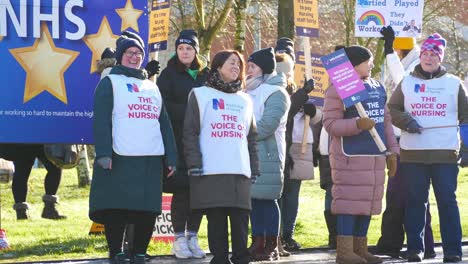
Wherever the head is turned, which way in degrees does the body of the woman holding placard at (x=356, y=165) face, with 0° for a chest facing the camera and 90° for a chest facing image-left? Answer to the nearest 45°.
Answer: approximately 315°

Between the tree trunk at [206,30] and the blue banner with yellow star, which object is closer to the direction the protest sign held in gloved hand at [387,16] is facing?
the blue banner with yellow star

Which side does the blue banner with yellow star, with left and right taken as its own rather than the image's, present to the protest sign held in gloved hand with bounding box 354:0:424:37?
left

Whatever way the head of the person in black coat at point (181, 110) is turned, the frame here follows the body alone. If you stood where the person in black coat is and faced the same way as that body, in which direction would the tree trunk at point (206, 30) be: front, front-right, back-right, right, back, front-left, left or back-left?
back-left

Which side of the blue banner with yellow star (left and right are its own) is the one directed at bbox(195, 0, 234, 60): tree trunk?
back

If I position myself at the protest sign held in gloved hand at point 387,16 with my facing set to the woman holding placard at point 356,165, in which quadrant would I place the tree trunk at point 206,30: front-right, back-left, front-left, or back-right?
back-right

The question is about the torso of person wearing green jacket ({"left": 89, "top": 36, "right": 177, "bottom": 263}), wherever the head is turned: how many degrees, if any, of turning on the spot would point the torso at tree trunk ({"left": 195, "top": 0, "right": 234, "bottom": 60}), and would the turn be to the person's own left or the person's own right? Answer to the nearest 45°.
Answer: approximately 135° to the person's own left

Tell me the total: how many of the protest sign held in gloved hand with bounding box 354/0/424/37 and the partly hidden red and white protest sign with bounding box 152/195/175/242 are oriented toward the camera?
2
